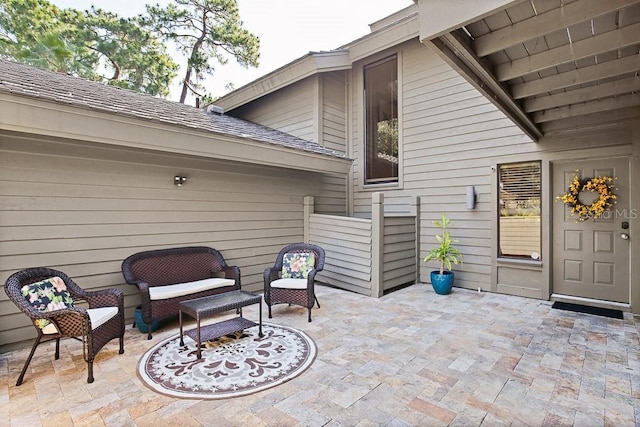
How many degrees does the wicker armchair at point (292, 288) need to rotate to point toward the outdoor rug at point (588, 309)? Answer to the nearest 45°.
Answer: approximately 135° to its left

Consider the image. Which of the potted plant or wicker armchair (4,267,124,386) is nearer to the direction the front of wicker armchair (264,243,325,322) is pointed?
the wicker armchair

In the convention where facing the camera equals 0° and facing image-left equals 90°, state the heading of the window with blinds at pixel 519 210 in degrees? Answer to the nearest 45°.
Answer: approximately 45°

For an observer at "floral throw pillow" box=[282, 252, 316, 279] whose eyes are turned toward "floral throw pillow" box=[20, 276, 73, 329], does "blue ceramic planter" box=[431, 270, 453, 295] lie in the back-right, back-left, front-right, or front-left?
back-left

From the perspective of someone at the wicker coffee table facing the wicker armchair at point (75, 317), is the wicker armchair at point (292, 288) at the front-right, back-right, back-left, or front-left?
back-right

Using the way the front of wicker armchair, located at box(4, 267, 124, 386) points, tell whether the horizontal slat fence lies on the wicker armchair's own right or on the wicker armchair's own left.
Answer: on the wicker armchair's own left

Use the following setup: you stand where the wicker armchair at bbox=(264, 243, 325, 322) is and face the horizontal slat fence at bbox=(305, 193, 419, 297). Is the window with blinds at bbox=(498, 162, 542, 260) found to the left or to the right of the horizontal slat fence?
right

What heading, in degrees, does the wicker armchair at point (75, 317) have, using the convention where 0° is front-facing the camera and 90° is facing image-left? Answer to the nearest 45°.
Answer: approximately 315°

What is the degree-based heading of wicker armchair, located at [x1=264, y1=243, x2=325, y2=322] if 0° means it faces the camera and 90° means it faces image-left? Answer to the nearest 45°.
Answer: approximately 45°
